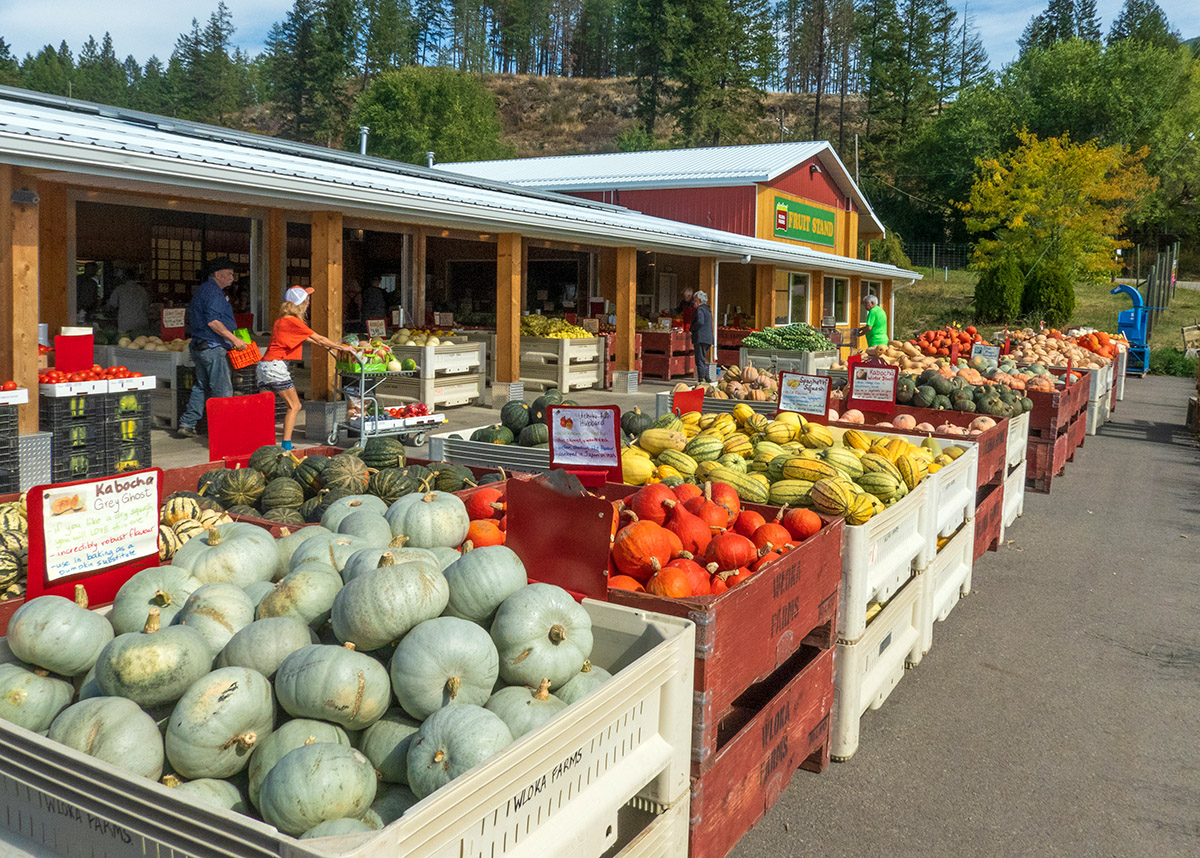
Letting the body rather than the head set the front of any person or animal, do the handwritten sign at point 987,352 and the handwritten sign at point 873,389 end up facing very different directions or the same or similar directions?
same or similar directions

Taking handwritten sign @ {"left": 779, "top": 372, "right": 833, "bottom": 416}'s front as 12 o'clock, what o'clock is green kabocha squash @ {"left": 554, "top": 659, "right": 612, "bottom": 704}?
The green kabocha squash is roughly at 12 o'clock from the handwritten sign.

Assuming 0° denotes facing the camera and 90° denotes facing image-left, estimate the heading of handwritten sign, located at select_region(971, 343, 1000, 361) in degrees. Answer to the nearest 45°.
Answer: approximately 0°

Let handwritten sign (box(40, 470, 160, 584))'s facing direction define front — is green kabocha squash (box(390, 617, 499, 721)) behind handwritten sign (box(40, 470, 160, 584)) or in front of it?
in front

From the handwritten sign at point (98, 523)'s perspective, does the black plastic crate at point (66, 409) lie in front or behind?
behind

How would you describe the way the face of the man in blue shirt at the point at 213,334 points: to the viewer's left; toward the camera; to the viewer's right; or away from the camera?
to the viewer's right

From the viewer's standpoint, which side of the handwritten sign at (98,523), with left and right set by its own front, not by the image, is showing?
front

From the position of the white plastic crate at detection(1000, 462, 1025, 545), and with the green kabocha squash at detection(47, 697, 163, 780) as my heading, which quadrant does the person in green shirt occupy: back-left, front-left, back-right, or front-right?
back-right

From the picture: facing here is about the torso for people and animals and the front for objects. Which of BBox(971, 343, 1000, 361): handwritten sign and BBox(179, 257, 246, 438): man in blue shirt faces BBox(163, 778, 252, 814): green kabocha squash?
the handwritten sign

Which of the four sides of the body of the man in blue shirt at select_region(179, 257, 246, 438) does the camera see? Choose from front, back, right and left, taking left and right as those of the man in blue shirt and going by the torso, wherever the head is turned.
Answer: right

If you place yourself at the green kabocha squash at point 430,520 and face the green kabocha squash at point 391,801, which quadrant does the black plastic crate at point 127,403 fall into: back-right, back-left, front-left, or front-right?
back-right

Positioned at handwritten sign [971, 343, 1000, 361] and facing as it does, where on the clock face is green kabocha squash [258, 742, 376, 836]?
The green kabocha squash is roughly at 12 o'clock from the handwritten sign.

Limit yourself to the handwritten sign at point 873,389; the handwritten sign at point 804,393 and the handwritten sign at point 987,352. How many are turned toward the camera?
3

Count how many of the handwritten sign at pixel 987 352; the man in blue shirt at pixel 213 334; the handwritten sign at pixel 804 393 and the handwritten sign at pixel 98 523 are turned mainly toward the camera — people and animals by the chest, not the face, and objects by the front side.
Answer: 3
